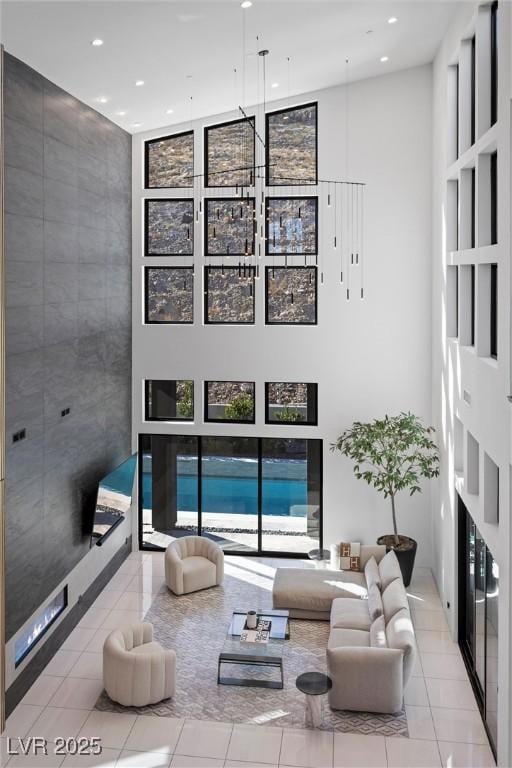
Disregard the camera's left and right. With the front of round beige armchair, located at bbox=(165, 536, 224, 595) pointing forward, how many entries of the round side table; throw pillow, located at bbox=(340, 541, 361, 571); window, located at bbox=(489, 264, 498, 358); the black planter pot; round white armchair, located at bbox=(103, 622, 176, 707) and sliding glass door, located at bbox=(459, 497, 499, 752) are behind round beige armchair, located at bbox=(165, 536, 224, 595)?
0

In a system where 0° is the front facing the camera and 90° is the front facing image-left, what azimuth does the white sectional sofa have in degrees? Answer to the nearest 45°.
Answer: approximately 90°

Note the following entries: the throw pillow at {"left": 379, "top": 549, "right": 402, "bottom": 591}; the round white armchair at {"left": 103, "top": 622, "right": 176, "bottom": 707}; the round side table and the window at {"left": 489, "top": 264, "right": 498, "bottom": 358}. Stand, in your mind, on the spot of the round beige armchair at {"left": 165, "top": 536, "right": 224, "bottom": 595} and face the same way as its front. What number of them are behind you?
0

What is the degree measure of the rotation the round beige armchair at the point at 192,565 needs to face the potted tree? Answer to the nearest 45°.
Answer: approximately 45° to its left

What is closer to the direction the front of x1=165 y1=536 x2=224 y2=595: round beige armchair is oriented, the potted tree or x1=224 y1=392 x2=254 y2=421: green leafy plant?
the potted tree

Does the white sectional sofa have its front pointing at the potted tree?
no

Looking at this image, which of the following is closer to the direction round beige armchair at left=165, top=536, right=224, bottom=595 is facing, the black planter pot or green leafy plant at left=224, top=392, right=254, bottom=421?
the black planter pot

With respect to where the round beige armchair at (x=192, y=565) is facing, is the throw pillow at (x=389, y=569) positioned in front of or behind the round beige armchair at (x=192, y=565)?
in front

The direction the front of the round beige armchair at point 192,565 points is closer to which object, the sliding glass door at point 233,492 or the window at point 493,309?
the window
